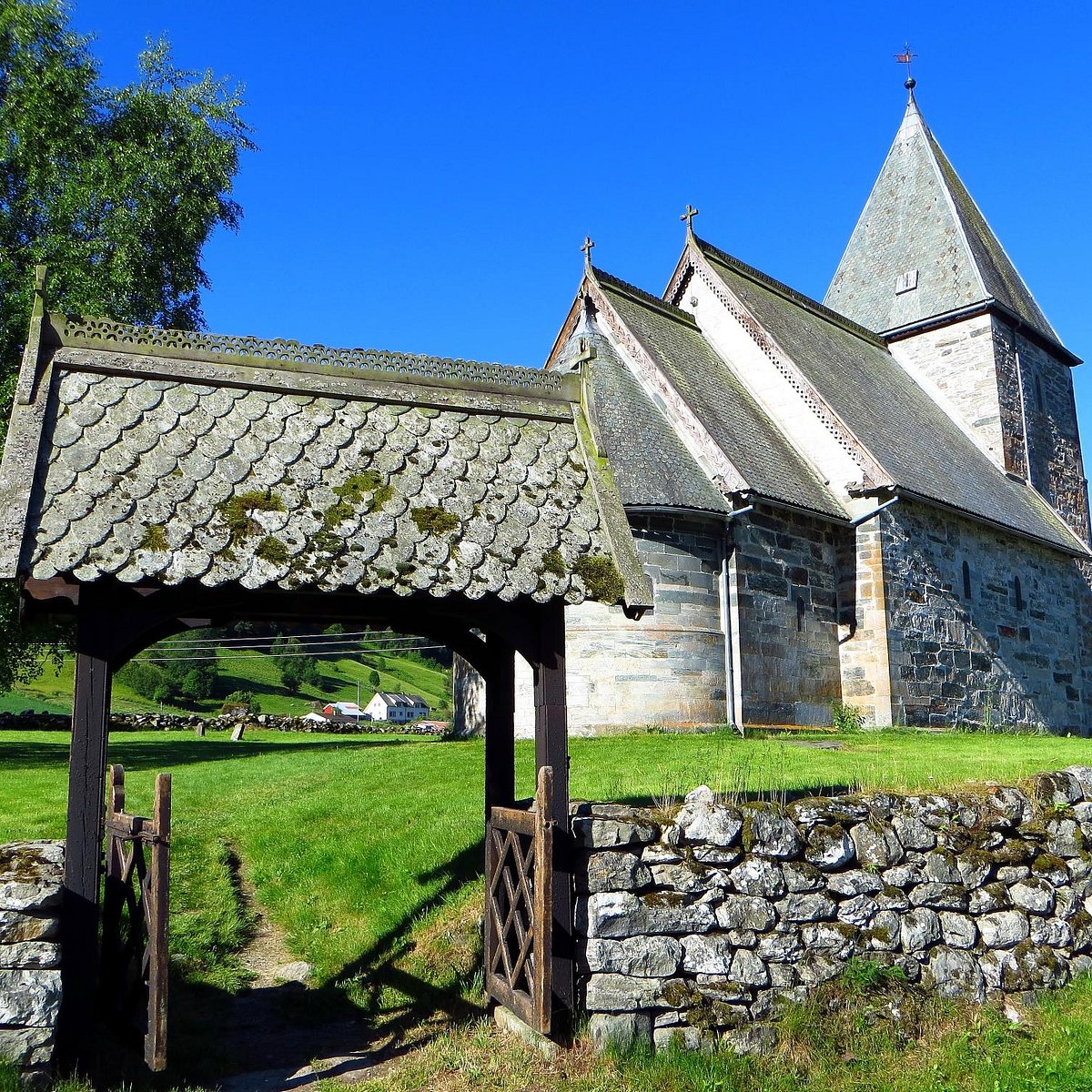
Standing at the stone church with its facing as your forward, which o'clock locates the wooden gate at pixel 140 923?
The wooden gate is roughly at 5 o'clock from the stone church.

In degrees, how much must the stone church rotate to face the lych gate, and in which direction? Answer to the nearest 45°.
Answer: approximately 135° to its right

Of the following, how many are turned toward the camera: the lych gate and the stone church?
1

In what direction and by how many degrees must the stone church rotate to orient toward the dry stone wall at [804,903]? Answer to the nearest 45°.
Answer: approximately 135° to its right

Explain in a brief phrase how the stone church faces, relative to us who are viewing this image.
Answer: facing away from the viewer and to the right of the viewer

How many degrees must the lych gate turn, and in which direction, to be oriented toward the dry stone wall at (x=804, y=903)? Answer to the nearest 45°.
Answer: approximately 90° to its left

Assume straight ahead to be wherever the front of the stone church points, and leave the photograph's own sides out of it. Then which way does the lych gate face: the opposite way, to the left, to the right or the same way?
to the right

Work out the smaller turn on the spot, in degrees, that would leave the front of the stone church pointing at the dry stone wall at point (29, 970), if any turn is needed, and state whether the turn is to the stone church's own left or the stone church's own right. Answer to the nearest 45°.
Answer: approximately 135° to the stone church's own right
